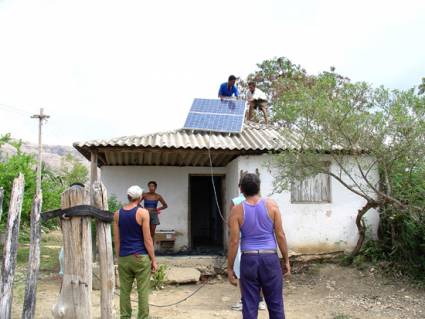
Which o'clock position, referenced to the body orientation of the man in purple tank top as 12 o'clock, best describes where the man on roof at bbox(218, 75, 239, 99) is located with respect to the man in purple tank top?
The man on roof is roughly at 12 o'clock from the man in purple tank top.

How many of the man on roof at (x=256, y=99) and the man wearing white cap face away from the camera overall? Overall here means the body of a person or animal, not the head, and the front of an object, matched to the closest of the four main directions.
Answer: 1

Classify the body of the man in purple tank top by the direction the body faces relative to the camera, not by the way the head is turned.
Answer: away from the camera

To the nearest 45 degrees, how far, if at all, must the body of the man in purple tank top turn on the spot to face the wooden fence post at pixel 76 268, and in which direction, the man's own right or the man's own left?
approximately 90° to the man's own left

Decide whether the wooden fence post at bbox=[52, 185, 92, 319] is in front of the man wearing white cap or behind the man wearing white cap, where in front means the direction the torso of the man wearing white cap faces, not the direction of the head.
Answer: behind

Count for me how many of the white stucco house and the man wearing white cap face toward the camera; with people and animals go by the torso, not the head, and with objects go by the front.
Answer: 1

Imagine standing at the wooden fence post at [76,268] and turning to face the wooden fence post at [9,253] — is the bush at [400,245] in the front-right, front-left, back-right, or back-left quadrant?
back-right

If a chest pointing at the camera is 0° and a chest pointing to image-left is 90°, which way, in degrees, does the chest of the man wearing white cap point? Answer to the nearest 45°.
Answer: approximately 180°

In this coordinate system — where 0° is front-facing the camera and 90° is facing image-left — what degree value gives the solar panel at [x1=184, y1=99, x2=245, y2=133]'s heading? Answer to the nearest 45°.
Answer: approximately 0°

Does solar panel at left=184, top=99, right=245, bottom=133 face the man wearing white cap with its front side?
yes
